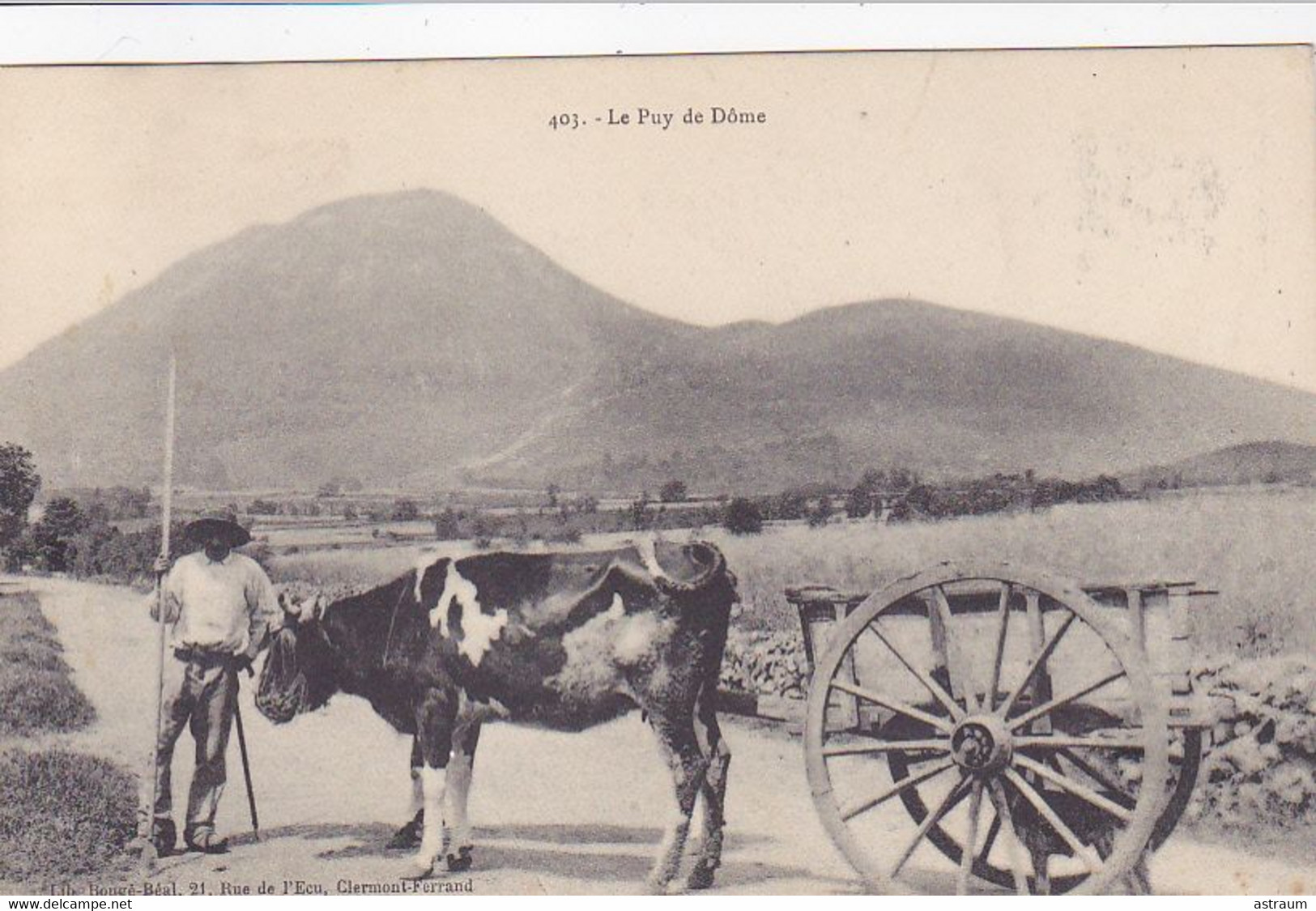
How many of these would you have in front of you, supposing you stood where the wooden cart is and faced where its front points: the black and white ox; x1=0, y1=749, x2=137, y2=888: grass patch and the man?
3

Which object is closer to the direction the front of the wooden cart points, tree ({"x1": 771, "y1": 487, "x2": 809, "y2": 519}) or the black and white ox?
the black and white ox

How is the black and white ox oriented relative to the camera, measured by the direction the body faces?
to the viewer's left

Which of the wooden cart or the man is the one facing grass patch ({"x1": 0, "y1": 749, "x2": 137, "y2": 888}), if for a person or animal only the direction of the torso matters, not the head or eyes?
the wooden cart

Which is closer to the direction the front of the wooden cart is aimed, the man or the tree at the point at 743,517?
the man

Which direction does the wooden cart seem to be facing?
to the viewer's left

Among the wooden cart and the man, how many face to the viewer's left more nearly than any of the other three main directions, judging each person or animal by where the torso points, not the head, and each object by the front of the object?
1

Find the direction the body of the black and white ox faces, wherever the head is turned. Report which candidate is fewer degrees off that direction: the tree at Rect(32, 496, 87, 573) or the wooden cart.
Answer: the tree
